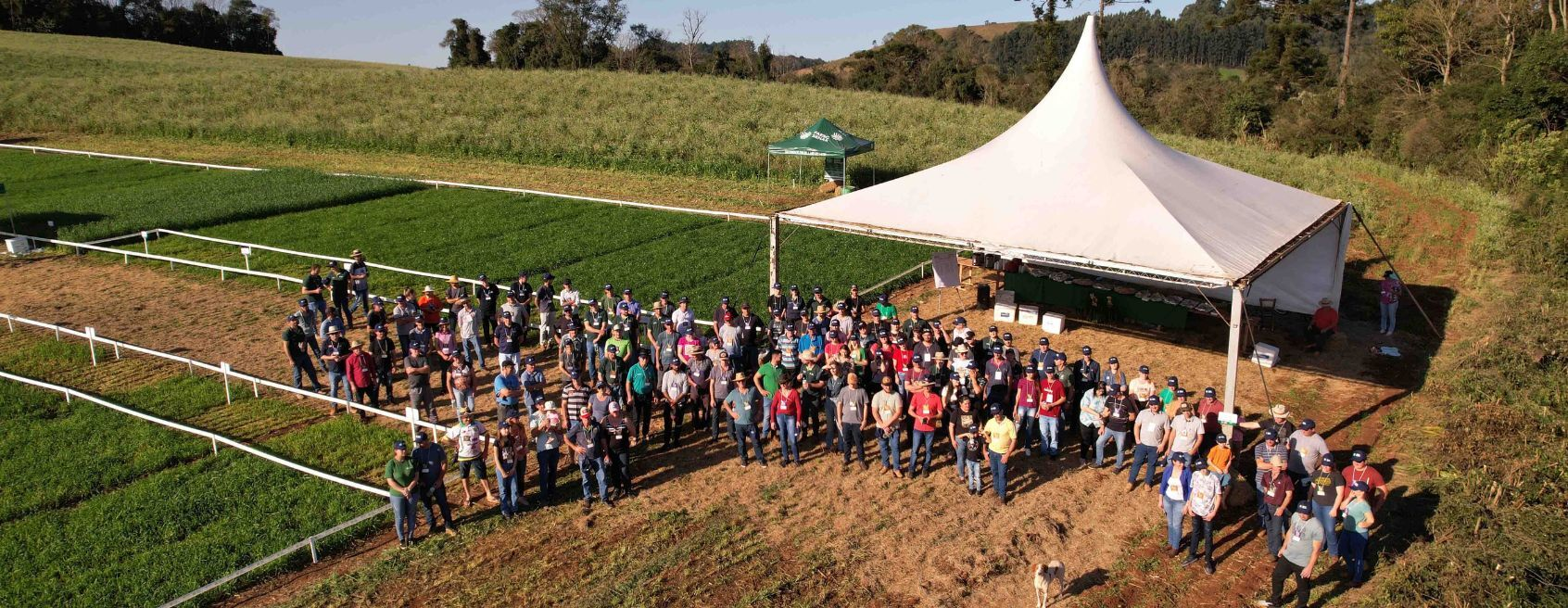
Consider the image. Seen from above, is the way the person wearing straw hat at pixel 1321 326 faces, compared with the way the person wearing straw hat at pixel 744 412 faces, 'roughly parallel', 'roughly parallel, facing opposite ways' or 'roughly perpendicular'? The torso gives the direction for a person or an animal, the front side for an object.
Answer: roughly perpendicular

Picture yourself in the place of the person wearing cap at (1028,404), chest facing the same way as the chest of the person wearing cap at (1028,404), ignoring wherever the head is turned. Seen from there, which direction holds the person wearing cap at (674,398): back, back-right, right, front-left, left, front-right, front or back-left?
right

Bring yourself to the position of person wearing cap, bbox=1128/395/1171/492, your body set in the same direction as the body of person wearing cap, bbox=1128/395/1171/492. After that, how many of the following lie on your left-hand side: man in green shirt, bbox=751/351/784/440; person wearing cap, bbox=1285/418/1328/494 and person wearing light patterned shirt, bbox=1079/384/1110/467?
1

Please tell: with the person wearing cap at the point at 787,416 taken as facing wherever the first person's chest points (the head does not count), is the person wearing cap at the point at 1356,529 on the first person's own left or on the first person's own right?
on the first person's own left

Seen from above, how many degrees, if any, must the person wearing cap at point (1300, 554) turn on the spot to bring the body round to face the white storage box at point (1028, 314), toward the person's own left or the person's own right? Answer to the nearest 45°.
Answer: approximately 90° to the person's own right

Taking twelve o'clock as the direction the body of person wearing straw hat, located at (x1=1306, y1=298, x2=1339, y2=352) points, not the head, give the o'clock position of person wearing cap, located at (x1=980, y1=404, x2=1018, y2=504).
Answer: The person wearing cap is roughly at 11 o'clock from the person wearing straw hat.
